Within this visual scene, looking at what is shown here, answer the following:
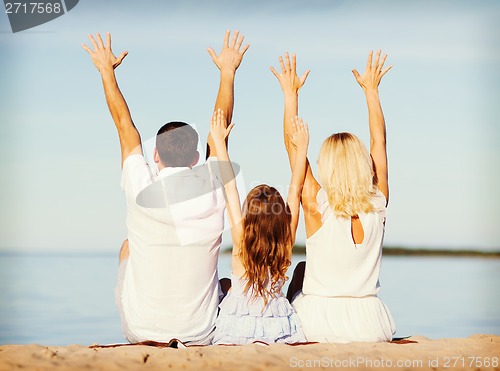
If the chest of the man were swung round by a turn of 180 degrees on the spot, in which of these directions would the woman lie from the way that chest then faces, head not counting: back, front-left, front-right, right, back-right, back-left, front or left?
left

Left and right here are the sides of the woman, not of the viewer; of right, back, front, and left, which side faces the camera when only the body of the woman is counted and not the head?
back

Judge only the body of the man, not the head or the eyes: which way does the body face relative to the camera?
away from the camera

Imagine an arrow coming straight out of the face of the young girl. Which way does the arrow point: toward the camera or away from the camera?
away from the camera

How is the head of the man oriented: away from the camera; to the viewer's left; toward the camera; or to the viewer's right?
away from the camera

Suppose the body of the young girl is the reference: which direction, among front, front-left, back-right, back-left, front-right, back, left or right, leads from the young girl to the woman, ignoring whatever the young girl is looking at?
right

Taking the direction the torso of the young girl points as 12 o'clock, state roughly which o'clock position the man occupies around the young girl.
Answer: The man is roughly at 9 o'clock from the young girl.

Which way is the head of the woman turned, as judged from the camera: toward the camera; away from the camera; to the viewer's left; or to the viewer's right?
away from the camera

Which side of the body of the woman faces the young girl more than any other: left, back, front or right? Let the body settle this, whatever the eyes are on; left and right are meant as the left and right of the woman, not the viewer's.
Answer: left

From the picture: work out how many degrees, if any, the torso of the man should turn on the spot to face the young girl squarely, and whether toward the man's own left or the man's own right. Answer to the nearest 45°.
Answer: approximately 90° to the man's own right

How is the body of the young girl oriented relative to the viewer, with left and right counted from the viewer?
facing away from the viewer
